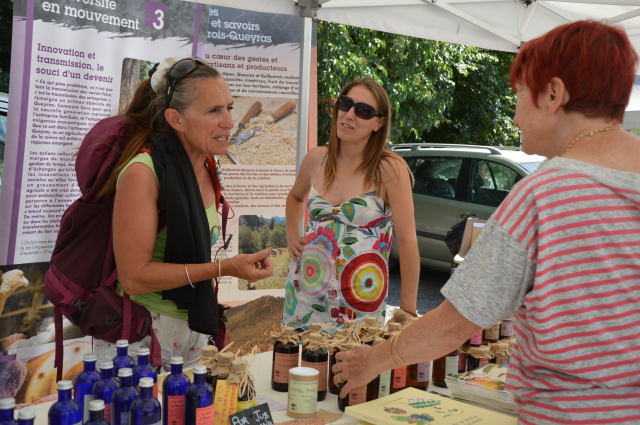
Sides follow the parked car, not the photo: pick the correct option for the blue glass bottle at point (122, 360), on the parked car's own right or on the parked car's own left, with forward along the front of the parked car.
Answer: on the parked car's own right

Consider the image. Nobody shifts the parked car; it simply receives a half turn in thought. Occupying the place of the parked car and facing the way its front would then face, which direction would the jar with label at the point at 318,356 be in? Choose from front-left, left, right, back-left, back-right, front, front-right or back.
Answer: back-left

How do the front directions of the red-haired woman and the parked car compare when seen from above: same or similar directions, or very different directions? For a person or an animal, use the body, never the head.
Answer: very different directions

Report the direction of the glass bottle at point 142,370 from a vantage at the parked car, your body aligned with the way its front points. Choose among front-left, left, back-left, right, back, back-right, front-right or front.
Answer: front-right

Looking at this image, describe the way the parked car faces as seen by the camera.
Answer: facing the viewer and to the right of the viewer

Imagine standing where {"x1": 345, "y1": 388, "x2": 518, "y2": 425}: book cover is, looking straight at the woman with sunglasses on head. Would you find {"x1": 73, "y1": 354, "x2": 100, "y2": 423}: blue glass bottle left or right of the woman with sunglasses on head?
left

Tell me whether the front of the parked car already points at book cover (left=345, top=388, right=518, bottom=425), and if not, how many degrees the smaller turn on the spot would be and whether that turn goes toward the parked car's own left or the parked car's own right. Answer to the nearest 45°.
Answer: approximately 45° to the parked car's own right

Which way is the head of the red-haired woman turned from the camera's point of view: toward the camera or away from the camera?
away from the camera

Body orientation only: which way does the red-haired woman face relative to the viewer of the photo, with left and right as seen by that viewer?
facing away from the viewer and to the left of the viewer
